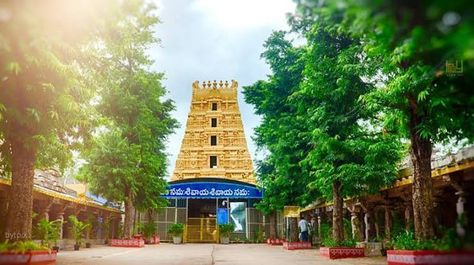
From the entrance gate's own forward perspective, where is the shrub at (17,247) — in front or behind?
in front

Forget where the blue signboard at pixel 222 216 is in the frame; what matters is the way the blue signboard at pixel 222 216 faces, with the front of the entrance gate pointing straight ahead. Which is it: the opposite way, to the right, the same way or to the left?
the same way

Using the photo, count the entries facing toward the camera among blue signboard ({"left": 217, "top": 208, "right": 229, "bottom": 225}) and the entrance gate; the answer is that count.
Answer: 2

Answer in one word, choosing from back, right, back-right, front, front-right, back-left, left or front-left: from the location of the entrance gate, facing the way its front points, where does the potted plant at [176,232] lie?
front-right

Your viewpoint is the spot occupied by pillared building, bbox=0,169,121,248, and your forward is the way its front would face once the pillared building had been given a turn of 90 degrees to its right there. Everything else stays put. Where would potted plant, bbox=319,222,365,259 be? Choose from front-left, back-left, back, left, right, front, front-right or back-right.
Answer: left

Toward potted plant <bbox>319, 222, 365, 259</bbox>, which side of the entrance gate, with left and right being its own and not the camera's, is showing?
front

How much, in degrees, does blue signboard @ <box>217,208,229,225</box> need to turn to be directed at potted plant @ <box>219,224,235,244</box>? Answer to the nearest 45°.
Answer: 0° — it already faces it

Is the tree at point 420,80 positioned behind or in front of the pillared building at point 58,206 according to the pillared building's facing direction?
in front

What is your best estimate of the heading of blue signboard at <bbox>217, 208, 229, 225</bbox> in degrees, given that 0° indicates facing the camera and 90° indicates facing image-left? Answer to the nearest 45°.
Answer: approximately 0°

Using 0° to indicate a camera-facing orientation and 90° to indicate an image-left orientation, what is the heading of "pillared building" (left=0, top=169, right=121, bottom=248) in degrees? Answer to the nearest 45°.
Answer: approximately 315°

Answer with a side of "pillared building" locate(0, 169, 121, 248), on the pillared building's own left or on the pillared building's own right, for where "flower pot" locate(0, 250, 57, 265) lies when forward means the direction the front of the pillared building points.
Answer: on the pillared building's own right

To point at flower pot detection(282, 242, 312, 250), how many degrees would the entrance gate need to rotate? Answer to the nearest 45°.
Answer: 0° — it already faces it

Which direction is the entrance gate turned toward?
toward the camera

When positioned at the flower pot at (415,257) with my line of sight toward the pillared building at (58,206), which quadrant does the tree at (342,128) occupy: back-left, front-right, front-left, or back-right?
front-right

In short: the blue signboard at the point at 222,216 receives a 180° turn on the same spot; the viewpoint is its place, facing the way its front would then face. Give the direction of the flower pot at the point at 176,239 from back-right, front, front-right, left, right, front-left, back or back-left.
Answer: back-left

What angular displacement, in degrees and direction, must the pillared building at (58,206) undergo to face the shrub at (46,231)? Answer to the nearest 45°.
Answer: approximately 45° to its right

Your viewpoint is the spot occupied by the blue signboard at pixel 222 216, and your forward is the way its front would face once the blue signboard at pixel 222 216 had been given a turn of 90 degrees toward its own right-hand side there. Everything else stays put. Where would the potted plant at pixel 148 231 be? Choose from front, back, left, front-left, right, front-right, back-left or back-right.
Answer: front-left

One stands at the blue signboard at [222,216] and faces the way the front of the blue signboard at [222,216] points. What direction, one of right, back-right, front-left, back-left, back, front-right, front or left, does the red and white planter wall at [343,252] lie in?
front
